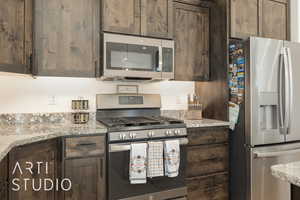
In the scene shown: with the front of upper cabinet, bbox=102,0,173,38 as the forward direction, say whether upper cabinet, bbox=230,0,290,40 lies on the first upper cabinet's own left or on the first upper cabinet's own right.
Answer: on the first upper cabinet's own left

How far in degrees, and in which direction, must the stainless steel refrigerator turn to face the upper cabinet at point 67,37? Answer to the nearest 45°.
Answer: approximately 90° to its right

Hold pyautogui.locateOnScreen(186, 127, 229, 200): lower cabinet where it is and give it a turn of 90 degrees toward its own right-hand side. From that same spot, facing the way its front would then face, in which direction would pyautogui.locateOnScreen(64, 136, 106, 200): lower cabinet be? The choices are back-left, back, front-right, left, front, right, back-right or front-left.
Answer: front

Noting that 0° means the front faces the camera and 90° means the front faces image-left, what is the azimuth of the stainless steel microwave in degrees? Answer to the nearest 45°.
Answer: approximately 315°

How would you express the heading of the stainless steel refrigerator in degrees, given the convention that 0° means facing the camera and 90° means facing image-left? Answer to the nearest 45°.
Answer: approximately 315°

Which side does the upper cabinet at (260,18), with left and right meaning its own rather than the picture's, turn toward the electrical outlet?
right

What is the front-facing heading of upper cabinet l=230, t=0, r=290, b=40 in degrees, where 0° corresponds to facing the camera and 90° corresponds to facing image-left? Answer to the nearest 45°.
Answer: approximately 315°
